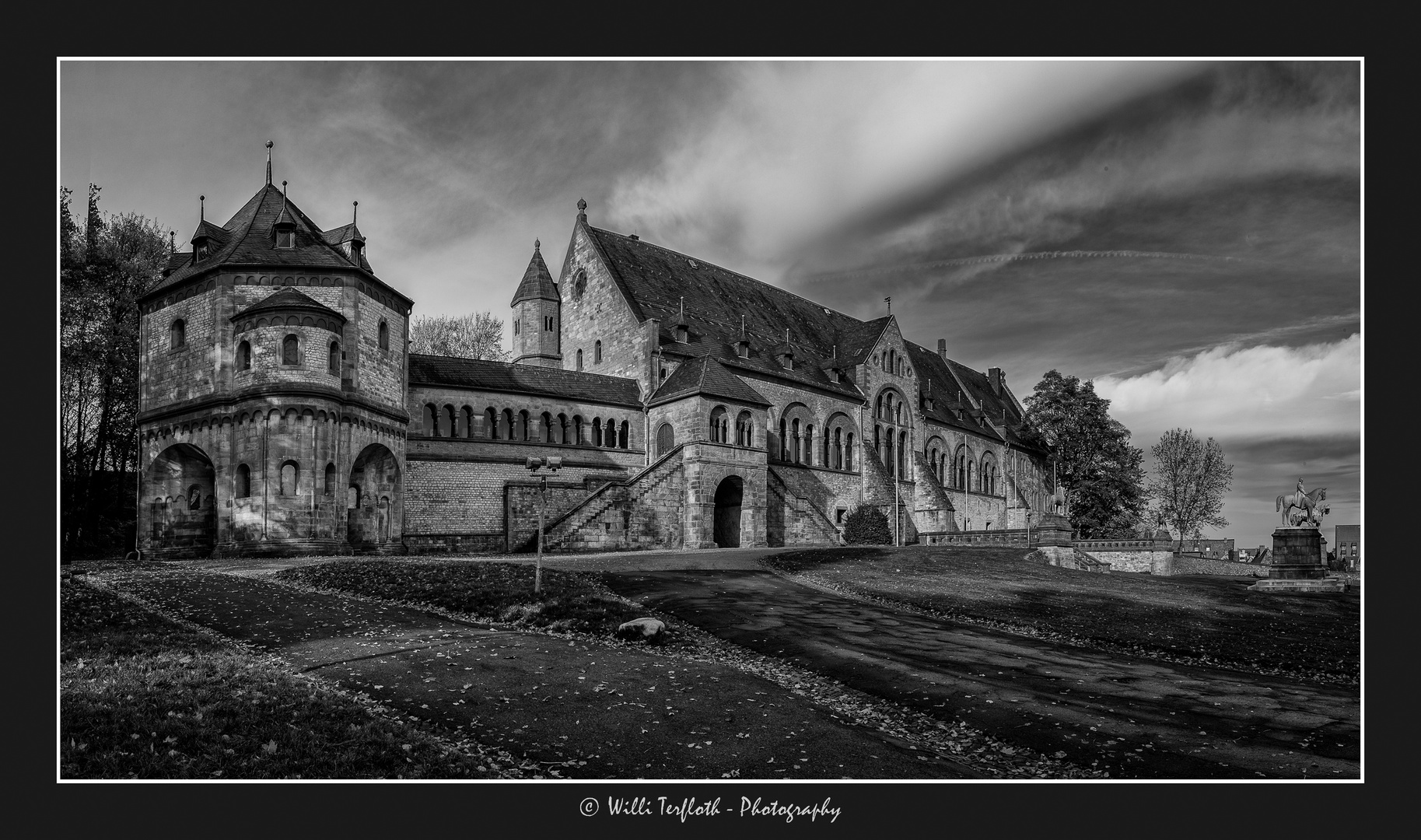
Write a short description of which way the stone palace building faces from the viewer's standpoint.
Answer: facing the viewer and to the right of the viewer

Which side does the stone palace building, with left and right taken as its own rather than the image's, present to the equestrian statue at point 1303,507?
front

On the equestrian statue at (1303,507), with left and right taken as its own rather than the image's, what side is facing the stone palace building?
back

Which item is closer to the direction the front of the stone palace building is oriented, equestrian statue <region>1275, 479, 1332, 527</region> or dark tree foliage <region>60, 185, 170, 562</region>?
the equestrian statue

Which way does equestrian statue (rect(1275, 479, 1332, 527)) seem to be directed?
to the viewer's right
